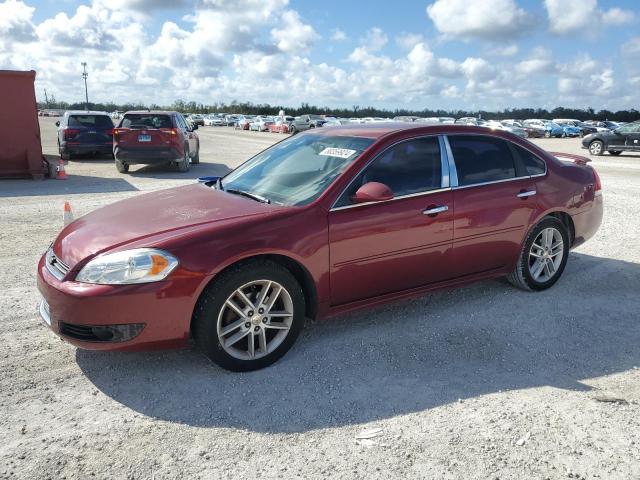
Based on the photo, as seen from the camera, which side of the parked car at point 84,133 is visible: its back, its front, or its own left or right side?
back

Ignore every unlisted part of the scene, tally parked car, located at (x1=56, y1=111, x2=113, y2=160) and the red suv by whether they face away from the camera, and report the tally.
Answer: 2

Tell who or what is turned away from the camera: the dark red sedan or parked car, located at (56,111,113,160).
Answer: the parked car

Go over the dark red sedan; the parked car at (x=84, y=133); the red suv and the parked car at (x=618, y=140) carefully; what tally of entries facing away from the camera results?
2

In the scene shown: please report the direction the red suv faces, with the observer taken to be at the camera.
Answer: facing away from the viewer

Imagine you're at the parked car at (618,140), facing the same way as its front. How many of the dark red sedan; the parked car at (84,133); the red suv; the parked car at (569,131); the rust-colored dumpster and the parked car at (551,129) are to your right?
2

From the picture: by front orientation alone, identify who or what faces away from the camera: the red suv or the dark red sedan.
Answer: the red suv

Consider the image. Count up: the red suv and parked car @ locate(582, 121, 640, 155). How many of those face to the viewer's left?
1

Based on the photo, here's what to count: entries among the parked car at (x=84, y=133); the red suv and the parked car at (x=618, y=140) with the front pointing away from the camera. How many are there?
2

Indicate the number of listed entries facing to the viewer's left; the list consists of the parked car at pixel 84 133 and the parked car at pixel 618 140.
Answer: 1

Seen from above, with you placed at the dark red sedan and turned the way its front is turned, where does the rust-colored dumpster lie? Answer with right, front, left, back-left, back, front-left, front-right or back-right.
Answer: right

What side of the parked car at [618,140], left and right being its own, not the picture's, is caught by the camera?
left
